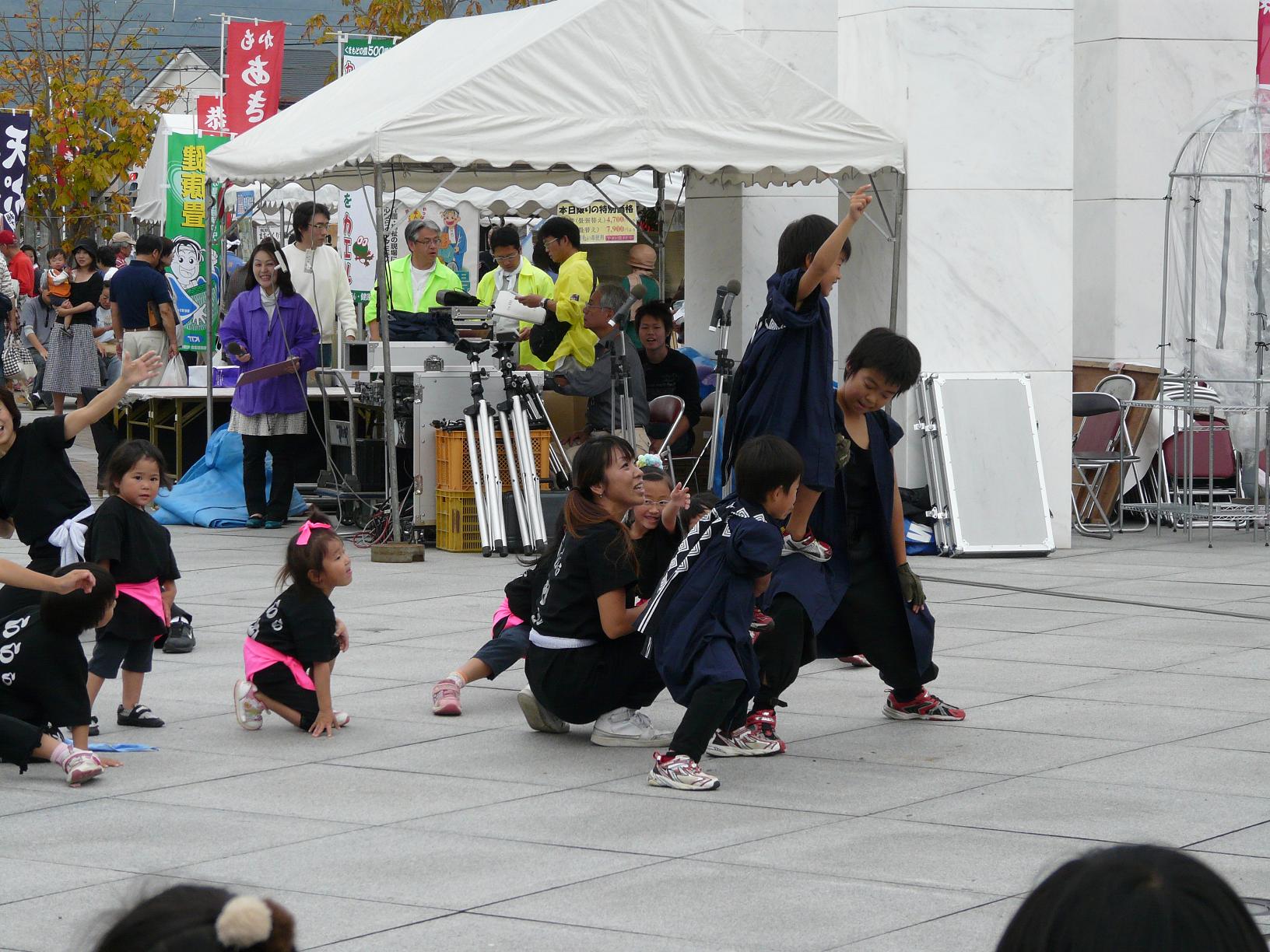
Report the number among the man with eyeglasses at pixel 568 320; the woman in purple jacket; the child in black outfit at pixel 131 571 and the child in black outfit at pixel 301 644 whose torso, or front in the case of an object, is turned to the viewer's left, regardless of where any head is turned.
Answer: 1

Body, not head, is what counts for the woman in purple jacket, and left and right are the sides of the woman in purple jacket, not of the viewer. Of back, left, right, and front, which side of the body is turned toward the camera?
front

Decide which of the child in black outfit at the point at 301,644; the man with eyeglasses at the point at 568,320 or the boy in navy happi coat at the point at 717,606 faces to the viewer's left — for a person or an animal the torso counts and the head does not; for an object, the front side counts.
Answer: the man with eyeglasses

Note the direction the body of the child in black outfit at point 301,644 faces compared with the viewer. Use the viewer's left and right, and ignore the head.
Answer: facing to the right of the viewer

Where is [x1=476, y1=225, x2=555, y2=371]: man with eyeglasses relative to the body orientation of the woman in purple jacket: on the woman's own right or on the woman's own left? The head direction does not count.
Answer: on the woman's own left

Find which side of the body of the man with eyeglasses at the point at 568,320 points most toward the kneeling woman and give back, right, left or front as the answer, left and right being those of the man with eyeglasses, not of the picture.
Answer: left

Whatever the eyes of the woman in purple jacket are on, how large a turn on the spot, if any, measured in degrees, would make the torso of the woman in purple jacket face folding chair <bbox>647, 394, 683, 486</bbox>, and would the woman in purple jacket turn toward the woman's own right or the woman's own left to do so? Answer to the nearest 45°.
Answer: approximately 90° to the woman's own left

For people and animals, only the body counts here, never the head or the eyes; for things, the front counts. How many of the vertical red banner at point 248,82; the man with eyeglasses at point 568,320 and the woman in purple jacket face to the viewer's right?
0

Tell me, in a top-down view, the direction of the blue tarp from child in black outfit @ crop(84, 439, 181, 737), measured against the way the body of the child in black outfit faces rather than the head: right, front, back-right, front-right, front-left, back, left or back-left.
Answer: back-left

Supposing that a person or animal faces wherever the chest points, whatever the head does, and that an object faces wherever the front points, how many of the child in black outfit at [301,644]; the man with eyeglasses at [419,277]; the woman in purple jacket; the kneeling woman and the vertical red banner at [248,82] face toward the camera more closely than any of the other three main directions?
3

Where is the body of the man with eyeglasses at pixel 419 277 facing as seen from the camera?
toward the camera

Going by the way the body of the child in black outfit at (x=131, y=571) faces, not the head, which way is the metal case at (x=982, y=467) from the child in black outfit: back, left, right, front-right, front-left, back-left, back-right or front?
left

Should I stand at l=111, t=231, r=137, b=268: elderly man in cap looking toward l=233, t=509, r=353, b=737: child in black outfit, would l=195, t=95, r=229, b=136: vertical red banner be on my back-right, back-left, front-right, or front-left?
back-left

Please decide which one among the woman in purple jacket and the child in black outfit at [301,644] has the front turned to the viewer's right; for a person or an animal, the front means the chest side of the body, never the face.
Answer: the child in black outfit

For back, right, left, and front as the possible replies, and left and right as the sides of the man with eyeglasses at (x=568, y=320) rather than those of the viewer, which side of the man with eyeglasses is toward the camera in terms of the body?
left
